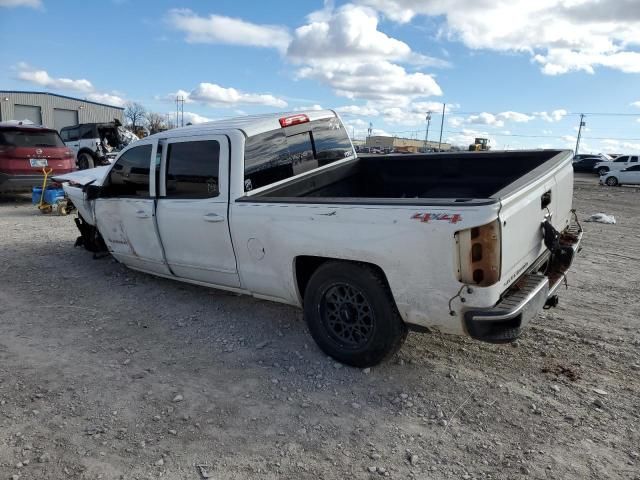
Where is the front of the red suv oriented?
away from the camera

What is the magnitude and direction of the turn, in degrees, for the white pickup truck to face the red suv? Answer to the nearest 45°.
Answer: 0° — it already faces it

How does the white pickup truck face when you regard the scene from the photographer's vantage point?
facing away from the viewer and to the left of the viewer

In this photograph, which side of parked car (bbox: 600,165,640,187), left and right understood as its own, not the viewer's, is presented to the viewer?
left
